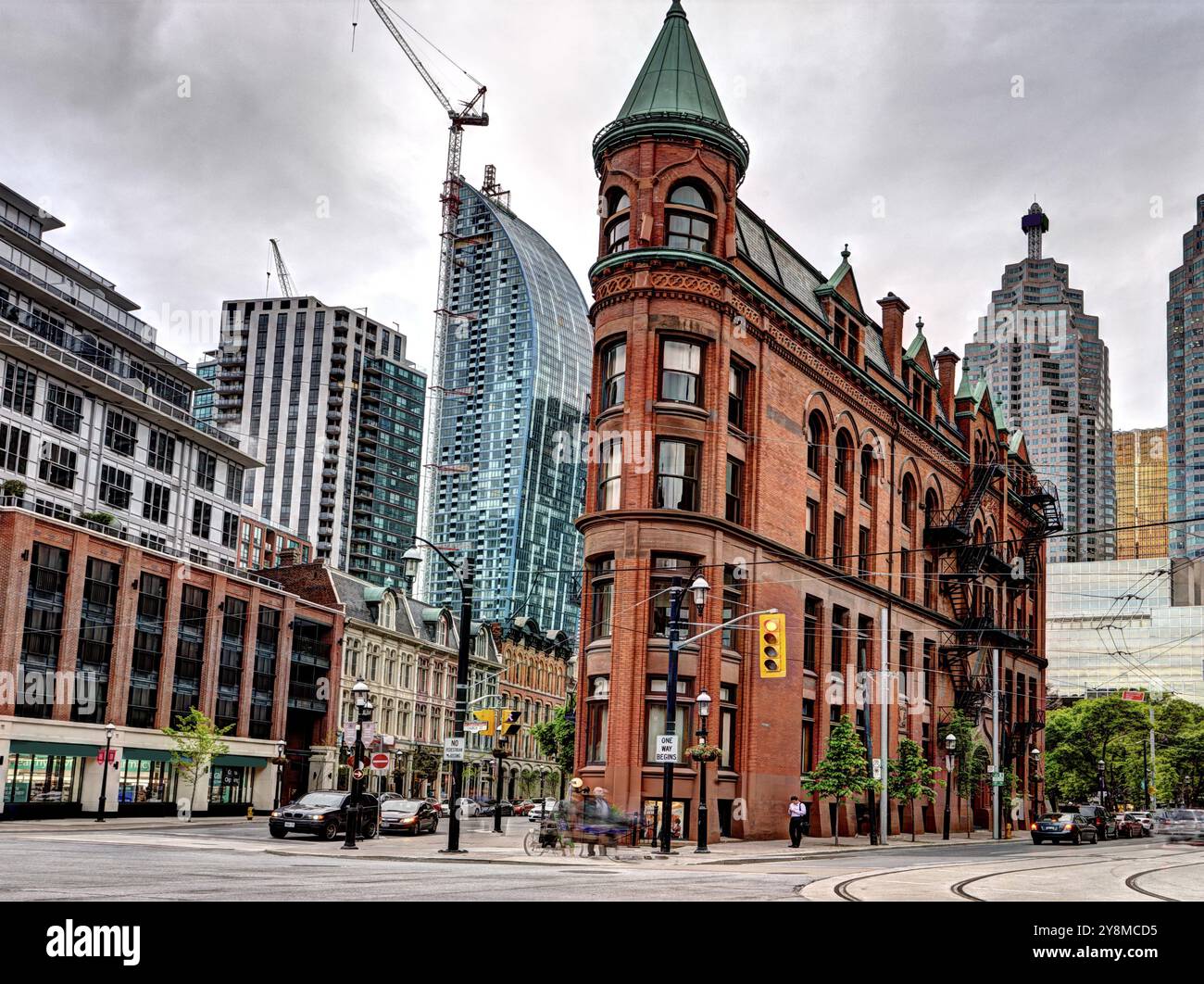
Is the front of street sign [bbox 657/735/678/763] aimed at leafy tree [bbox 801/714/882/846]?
no

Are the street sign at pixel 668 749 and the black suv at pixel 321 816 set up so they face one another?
no

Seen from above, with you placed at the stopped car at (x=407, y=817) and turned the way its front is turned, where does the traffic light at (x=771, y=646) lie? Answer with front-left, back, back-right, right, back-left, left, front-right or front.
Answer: left

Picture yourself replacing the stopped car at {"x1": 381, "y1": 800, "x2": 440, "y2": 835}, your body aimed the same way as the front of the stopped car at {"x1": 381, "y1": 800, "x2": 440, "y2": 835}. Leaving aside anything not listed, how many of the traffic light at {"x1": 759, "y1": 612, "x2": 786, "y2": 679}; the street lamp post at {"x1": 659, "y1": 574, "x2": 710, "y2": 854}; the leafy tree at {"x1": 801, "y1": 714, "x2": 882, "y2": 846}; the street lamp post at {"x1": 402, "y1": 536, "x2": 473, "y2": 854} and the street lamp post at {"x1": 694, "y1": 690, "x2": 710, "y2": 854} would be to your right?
0

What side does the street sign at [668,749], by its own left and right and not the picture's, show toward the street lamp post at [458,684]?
right

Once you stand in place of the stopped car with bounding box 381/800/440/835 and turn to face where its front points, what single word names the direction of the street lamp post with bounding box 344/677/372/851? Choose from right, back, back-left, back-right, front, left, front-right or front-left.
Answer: front-left

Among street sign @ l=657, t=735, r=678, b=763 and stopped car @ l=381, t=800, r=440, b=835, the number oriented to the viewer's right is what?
0

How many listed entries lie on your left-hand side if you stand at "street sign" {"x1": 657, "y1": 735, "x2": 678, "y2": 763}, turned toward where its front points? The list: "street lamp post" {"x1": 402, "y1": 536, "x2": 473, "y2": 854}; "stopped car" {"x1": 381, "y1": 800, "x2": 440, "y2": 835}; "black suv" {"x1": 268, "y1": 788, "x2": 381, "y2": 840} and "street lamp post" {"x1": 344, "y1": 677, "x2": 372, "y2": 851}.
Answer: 0

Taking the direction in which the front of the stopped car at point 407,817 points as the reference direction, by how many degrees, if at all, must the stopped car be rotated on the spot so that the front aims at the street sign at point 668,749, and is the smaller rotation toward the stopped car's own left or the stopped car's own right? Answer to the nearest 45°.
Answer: approximately 90° to the stopped car's own left

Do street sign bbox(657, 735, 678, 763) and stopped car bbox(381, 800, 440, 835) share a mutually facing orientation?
no

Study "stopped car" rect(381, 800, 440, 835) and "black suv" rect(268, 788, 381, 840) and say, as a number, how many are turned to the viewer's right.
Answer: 0

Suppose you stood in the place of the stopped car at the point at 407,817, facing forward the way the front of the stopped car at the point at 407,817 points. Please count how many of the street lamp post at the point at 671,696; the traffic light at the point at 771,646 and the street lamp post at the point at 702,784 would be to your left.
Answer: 3

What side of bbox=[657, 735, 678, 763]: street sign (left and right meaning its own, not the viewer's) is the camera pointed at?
front

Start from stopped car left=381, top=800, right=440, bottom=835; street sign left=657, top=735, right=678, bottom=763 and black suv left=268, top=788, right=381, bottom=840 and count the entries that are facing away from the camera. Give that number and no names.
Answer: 0

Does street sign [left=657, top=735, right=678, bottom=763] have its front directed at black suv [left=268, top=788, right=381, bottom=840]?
no

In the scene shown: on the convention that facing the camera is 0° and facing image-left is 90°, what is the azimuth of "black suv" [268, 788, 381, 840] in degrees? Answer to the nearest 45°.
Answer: approximately 45°

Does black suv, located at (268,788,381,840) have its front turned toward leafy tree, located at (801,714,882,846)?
no

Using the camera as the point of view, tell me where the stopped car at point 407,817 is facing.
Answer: facing the viewer and to the left of the viewer

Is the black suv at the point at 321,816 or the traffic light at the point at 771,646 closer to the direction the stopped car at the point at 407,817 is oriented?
the black suv

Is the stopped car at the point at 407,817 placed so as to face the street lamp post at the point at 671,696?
no
